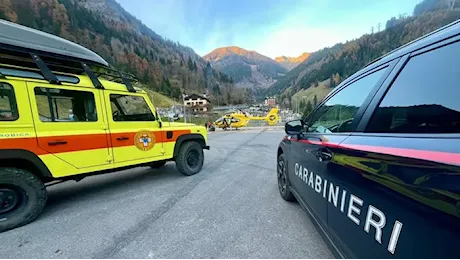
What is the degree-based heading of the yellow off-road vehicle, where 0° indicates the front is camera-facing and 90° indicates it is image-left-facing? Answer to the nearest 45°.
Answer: approximately 225°

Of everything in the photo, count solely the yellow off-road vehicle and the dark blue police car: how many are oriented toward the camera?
0

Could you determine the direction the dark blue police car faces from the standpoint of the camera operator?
facing away from the viewer and to the left of the viewer

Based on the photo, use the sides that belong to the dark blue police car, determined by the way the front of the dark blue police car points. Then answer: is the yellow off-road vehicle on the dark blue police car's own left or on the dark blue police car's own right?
on the dark blue police car's own left

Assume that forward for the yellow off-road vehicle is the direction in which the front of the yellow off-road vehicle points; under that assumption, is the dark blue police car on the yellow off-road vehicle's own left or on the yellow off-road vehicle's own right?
on the yellow off-road vehicle's own right
